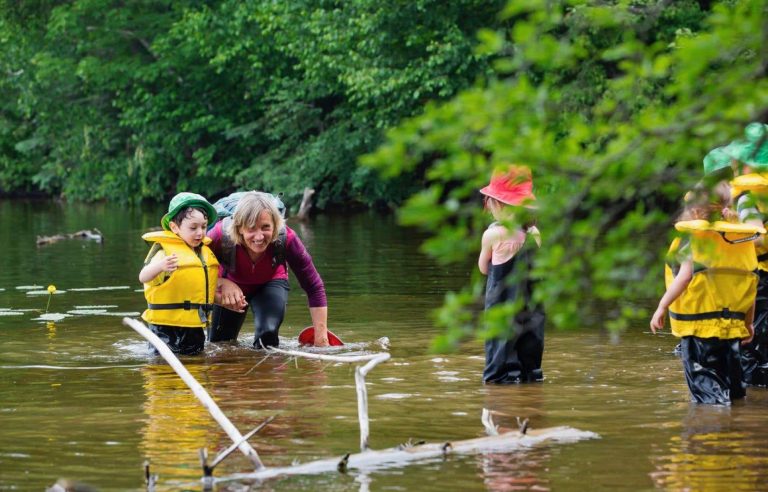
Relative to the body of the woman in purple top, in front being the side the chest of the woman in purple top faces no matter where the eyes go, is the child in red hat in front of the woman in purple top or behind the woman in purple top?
in front

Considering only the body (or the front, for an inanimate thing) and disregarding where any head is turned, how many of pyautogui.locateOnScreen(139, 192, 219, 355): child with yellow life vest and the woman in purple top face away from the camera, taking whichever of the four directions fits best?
0

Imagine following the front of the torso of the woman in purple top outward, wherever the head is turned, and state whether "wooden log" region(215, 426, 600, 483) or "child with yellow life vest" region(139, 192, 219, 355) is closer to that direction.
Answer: the wooden log

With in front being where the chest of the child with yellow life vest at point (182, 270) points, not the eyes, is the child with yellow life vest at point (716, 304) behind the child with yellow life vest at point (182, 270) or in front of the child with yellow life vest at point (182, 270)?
in front

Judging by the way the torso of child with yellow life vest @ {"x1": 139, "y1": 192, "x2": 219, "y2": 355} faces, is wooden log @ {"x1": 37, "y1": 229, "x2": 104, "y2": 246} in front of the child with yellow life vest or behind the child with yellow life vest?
behind

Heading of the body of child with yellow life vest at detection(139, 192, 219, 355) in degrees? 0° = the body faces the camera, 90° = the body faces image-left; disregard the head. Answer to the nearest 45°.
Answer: approximately 315°

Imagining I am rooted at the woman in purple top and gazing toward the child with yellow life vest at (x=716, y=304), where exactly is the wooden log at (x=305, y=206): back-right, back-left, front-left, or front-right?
back-left

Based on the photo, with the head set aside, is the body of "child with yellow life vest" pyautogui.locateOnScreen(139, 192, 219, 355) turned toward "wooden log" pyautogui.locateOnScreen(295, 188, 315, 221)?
no

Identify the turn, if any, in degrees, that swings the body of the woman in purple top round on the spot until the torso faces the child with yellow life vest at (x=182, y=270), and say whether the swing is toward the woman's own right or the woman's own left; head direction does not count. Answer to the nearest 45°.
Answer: approximately 45° to the woman's own right

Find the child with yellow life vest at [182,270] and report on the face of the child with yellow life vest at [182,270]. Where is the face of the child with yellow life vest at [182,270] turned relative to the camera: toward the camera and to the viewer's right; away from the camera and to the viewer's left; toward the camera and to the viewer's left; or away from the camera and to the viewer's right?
toward the camera and to the viewer's right

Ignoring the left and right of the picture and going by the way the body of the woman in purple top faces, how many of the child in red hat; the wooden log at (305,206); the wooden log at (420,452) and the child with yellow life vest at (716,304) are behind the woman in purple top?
1

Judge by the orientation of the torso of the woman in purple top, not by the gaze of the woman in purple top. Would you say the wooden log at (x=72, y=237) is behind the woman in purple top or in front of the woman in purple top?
behind

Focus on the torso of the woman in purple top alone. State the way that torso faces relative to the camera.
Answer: toward the camera

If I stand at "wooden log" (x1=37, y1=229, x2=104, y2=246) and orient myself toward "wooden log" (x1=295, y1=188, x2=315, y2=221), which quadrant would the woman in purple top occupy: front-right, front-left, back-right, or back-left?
back-right

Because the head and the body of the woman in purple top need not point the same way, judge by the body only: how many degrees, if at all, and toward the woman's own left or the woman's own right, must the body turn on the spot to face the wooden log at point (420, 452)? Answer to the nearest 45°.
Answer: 0° — they already face it
